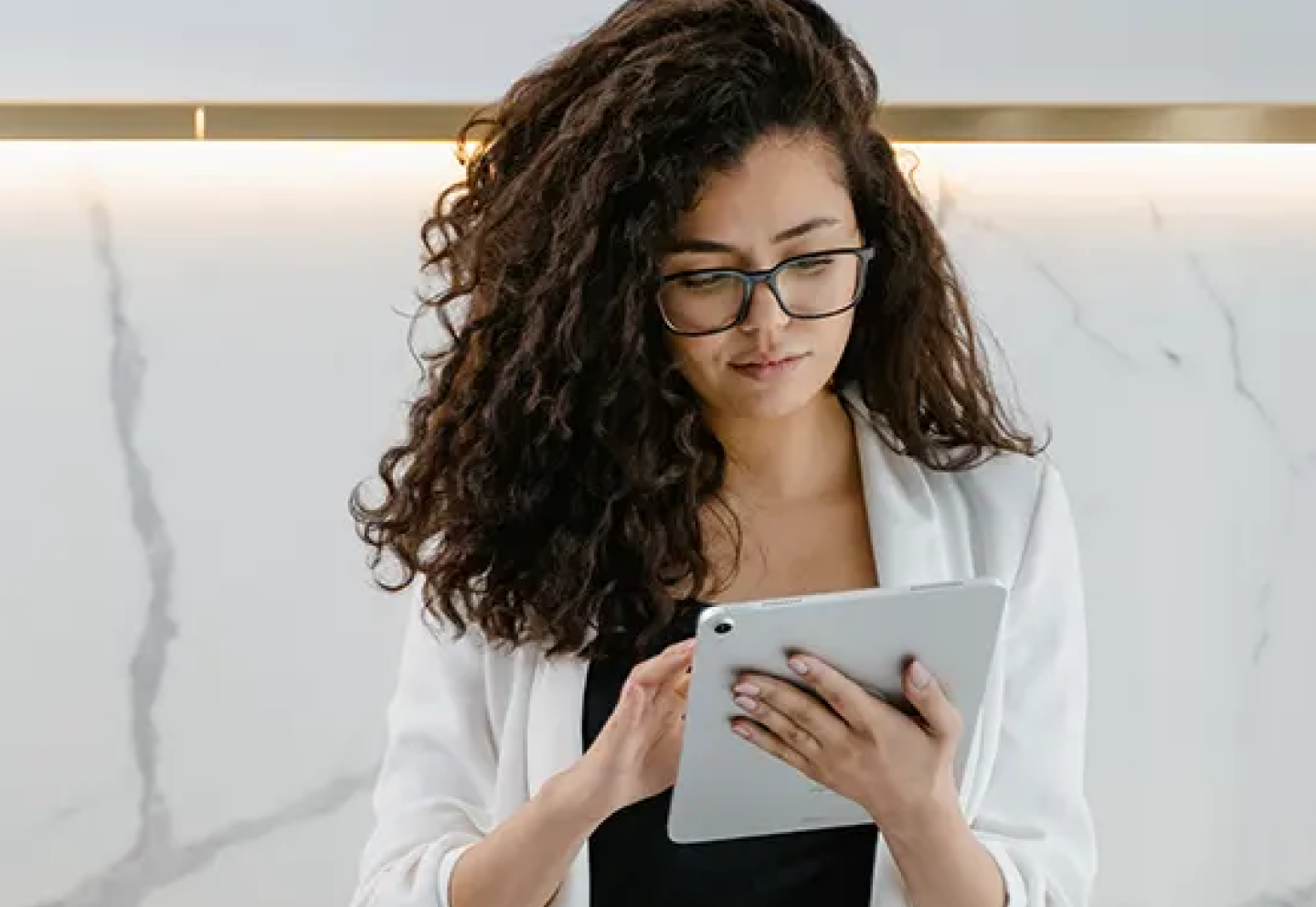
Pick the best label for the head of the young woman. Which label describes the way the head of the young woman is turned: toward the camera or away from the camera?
toward the camera

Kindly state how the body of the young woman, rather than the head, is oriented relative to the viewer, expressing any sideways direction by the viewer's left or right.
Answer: facing the viewer
